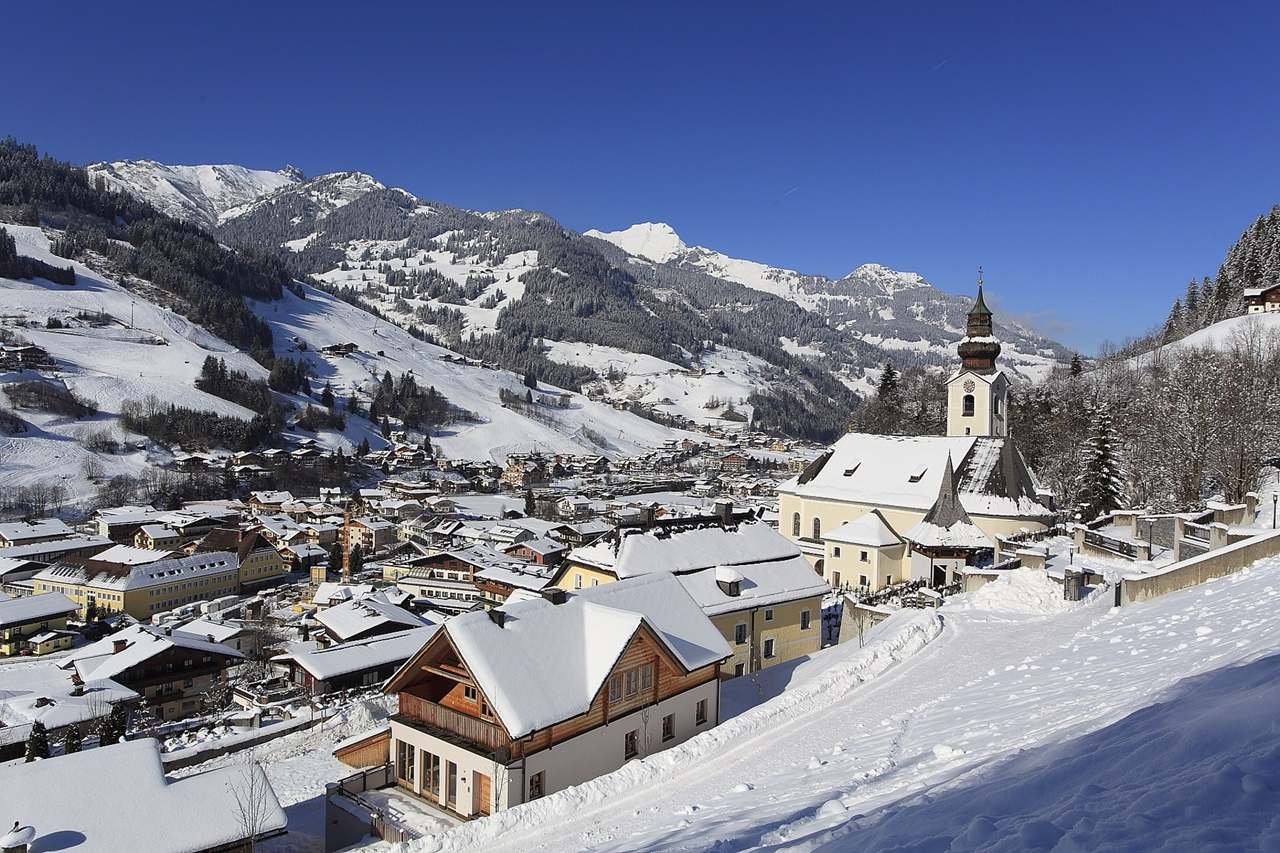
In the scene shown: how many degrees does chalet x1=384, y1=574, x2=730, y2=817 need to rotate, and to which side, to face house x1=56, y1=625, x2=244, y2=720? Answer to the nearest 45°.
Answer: approximately 90° to its right

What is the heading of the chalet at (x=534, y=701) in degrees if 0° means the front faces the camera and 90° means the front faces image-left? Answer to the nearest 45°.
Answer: approximately 45°

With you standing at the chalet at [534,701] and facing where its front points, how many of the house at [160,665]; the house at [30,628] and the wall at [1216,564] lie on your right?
2

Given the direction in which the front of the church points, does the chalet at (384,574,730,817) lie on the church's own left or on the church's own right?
on the church's own left

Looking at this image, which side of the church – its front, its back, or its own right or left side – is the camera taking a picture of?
left

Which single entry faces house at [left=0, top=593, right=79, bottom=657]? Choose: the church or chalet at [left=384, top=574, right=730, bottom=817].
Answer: the church

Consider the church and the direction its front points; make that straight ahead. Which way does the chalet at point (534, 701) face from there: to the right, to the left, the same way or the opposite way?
to the left

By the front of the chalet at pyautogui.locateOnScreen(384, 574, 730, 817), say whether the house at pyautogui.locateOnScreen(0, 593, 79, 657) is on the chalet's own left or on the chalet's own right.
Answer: on the chalet's own right

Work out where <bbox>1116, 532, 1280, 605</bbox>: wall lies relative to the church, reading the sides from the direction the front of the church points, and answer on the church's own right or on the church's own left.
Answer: on the church's own left
